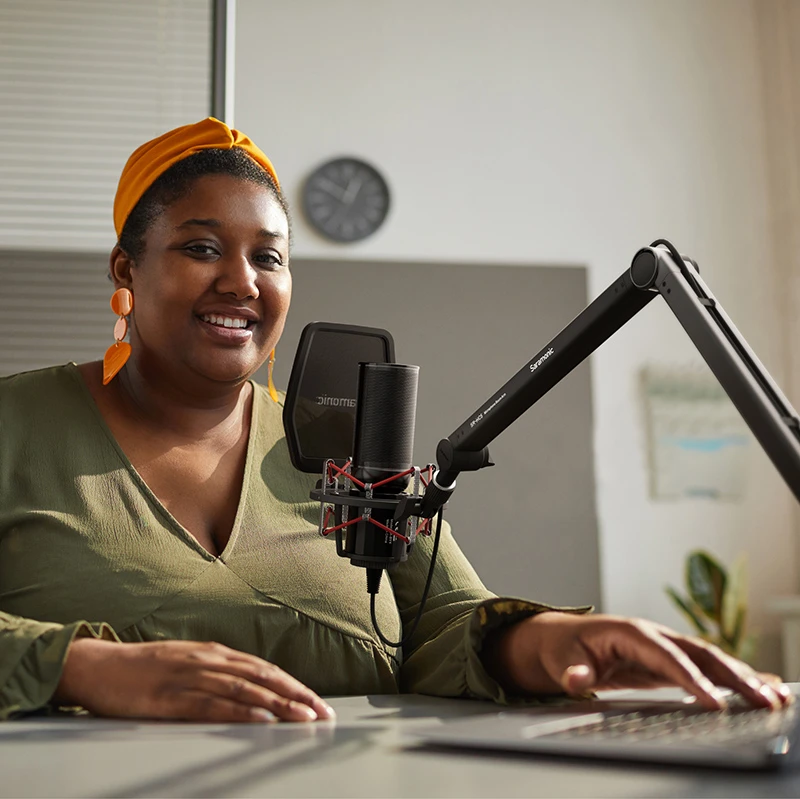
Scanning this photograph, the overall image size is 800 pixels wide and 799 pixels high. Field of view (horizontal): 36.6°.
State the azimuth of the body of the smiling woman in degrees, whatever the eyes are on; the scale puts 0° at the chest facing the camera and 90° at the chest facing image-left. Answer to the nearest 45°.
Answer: approximately 315°

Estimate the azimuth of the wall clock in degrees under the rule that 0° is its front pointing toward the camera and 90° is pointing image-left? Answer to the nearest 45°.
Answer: approximately 0°

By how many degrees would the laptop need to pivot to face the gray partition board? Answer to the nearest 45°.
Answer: approximately 45° to its right

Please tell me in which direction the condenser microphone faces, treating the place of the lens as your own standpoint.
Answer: facing away from the viewer and to the left of the viewer

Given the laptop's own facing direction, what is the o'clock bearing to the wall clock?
The wall clock is roughly at 1 o'clock from the laptop.

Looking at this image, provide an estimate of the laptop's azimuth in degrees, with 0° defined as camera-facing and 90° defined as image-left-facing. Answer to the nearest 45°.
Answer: approximately 135°

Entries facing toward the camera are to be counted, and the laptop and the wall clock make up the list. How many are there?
1

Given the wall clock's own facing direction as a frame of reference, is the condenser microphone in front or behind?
in front
